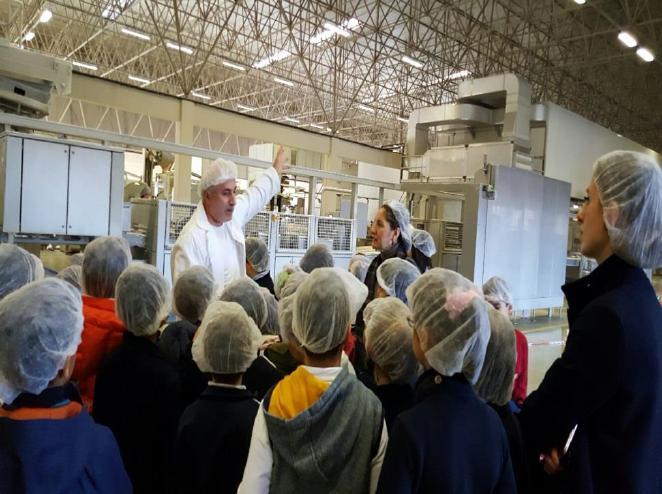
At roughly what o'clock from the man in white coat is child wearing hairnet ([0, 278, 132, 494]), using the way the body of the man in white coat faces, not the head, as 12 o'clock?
The child wearing hairnet is roughly at 2 o'clock from the man in white coat.

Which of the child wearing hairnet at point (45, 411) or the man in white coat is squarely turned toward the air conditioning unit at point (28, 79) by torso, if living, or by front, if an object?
the child wearing hairnet

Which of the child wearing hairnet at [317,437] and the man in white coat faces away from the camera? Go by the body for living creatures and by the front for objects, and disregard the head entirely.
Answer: the child wearing hairnet

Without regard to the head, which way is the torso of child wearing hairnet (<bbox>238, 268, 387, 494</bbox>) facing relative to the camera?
away from the camera

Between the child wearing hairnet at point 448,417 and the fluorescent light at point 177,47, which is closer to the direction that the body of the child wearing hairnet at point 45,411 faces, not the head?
the fluorescent light

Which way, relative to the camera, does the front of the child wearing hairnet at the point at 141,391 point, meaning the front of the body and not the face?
away from the camera

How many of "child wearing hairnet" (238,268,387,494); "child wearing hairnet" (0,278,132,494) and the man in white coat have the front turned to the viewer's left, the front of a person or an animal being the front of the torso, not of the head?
0

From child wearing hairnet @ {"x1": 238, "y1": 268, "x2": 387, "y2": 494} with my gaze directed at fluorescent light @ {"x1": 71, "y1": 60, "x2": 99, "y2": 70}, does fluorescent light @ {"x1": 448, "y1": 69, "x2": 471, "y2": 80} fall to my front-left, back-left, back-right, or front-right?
front-right

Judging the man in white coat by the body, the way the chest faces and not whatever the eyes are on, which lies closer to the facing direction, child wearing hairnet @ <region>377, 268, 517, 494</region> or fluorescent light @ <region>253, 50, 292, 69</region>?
the child wearing hairnet

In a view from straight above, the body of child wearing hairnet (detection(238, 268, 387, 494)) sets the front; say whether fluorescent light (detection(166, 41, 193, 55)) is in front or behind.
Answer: in front

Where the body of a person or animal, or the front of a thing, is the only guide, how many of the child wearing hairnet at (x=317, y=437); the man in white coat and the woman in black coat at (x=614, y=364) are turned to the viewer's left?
1

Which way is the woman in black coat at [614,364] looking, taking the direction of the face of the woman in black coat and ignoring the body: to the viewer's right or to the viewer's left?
to the viewer's left

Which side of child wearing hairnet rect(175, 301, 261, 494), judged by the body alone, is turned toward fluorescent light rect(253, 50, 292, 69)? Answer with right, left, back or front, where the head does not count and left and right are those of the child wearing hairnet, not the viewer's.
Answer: front

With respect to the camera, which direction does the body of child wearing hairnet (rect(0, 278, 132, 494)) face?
away from the camera

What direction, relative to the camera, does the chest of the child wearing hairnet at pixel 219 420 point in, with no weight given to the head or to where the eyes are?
away from the camera

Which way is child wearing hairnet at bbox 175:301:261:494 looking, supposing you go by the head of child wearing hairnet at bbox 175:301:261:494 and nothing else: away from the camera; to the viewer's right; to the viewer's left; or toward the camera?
away from the camera

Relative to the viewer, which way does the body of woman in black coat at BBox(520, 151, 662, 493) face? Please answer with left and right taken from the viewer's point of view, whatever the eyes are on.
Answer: facing to the left of the viewer
